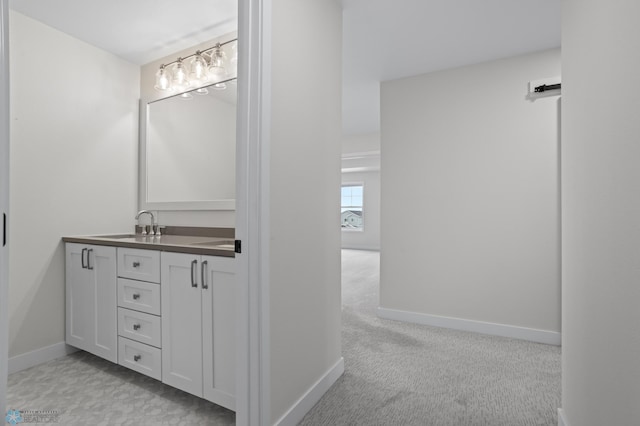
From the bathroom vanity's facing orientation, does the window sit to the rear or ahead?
to the rear

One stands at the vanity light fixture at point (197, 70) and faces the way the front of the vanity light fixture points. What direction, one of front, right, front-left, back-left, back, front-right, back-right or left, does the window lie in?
back

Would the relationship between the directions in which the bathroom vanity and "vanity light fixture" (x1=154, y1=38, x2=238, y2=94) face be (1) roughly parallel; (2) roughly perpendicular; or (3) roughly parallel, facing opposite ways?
roughly parallel

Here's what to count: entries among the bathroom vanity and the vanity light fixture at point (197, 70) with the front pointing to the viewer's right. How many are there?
0

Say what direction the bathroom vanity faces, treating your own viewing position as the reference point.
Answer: facing the viewer and to the left of the viewer
